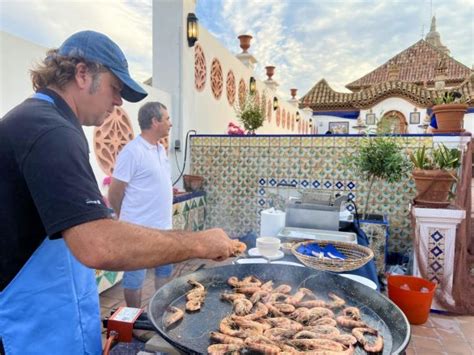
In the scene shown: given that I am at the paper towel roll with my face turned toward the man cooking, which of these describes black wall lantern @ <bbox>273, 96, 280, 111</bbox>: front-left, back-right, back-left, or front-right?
back-right

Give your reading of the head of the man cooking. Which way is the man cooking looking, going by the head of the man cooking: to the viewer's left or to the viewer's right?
to the viewer's right

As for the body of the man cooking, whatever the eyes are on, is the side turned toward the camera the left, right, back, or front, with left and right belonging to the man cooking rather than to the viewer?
right

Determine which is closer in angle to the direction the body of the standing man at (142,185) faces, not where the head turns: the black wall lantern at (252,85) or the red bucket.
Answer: the red bucket

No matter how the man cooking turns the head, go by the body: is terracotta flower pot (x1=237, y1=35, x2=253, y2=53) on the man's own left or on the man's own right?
on the man's own left

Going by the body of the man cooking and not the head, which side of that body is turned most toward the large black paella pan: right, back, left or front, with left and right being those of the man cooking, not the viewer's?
front

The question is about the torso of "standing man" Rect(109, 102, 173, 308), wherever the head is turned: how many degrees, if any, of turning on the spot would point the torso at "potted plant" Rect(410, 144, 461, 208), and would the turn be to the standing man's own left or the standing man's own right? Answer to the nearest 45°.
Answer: approximately 45° to the standing man's own left

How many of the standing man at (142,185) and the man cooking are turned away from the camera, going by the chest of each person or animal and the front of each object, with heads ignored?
0

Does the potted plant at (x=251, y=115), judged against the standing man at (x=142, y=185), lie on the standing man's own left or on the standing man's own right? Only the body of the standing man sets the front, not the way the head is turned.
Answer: on the standing man's own left

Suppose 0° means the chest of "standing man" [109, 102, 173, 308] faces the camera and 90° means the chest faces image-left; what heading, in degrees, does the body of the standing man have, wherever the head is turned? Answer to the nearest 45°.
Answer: approximately 315°

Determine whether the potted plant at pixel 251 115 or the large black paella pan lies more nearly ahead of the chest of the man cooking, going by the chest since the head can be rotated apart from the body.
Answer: the large black paella pan

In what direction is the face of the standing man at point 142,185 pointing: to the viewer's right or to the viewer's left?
to the viewer's right

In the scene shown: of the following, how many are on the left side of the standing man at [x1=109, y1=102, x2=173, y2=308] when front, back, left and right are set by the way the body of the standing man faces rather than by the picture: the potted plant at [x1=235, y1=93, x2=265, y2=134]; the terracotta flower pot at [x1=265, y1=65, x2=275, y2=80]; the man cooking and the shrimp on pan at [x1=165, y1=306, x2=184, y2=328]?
2

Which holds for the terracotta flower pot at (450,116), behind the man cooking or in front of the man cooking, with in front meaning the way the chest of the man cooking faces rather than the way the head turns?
in front
